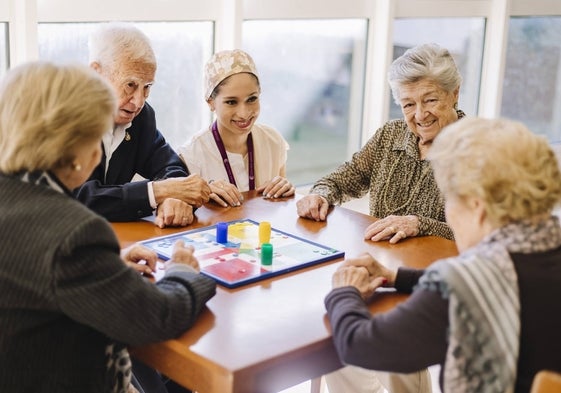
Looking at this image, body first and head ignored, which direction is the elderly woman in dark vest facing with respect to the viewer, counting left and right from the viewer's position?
facing away from the viewer and to the left of the viewer

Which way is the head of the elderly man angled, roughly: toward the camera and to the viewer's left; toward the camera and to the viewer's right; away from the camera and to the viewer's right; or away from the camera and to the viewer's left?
toward the camera and to the viewer's right

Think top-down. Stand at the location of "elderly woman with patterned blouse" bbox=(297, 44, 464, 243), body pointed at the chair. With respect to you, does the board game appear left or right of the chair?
right

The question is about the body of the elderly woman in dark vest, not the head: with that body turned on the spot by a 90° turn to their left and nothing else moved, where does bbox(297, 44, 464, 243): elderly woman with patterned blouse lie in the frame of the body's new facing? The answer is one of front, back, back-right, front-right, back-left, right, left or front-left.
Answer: back-right

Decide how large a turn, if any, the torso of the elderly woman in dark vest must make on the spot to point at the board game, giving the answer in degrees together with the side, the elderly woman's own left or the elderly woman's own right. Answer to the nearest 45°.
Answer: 0° — they already face it

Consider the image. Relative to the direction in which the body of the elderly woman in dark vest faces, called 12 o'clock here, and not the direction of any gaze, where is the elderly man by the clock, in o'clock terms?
The elderly man is roughly at 12 o'clock from the elderly woman in dark vest.

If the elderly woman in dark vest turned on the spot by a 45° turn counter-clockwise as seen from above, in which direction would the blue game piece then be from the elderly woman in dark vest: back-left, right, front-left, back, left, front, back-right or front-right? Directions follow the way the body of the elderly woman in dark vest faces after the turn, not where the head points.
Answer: front-right

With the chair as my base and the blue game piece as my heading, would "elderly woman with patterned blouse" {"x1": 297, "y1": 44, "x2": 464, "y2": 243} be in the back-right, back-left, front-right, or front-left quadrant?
front-right

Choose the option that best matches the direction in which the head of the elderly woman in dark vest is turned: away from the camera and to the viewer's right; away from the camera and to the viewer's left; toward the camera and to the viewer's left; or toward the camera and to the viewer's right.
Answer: away from the camera and to the viewer's left
